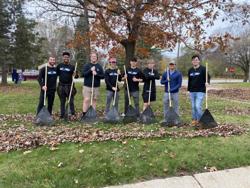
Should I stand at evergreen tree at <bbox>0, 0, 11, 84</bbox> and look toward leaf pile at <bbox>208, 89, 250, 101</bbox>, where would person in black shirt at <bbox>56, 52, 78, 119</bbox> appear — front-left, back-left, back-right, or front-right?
front-right

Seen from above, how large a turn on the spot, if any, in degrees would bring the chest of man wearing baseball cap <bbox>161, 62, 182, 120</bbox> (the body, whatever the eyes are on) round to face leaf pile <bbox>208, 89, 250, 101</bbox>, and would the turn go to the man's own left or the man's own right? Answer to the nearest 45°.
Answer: approximately 180°

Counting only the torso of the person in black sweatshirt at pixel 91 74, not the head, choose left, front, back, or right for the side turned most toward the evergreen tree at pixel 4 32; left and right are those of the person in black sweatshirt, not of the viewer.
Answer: back

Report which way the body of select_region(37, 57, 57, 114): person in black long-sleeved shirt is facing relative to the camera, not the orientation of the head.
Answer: toward the camera

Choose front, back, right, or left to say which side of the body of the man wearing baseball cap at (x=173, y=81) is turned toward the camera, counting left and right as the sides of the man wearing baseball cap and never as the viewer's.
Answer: front

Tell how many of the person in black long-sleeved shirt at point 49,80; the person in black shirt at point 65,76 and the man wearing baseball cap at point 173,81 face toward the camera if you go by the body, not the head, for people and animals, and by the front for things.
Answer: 3

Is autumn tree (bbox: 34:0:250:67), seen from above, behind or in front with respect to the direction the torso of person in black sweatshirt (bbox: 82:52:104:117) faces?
behind

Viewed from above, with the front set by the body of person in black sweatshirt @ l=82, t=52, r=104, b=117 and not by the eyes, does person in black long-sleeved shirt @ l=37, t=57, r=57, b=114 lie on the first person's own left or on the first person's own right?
on the first person's own right

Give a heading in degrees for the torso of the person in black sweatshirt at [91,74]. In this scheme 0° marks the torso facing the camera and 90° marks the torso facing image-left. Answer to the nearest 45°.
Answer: approximately 0°

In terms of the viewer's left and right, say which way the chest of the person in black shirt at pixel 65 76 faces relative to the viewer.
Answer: facing the viewer

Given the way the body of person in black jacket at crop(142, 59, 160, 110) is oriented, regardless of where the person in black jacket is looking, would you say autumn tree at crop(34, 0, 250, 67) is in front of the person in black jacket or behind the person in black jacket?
behind

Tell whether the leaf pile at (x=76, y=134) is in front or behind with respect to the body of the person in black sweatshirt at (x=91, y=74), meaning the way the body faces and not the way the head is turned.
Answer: in front

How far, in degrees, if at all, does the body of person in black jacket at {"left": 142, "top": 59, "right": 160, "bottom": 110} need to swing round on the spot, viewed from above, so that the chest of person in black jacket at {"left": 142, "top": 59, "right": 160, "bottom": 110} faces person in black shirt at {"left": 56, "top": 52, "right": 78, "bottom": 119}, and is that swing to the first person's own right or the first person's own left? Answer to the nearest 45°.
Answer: approximately 90° to the first person's own right

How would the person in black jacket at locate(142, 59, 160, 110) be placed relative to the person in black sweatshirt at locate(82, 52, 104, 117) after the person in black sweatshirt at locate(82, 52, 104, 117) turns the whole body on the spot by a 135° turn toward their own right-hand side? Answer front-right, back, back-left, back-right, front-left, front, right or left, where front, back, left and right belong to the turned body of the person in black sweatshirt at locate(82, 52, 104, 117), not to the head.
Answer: back-right

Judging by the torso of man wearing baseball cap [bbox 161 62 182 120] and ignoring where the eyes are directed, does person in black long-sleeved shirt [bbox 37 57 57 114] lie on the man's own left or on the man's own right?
on the man's own right
